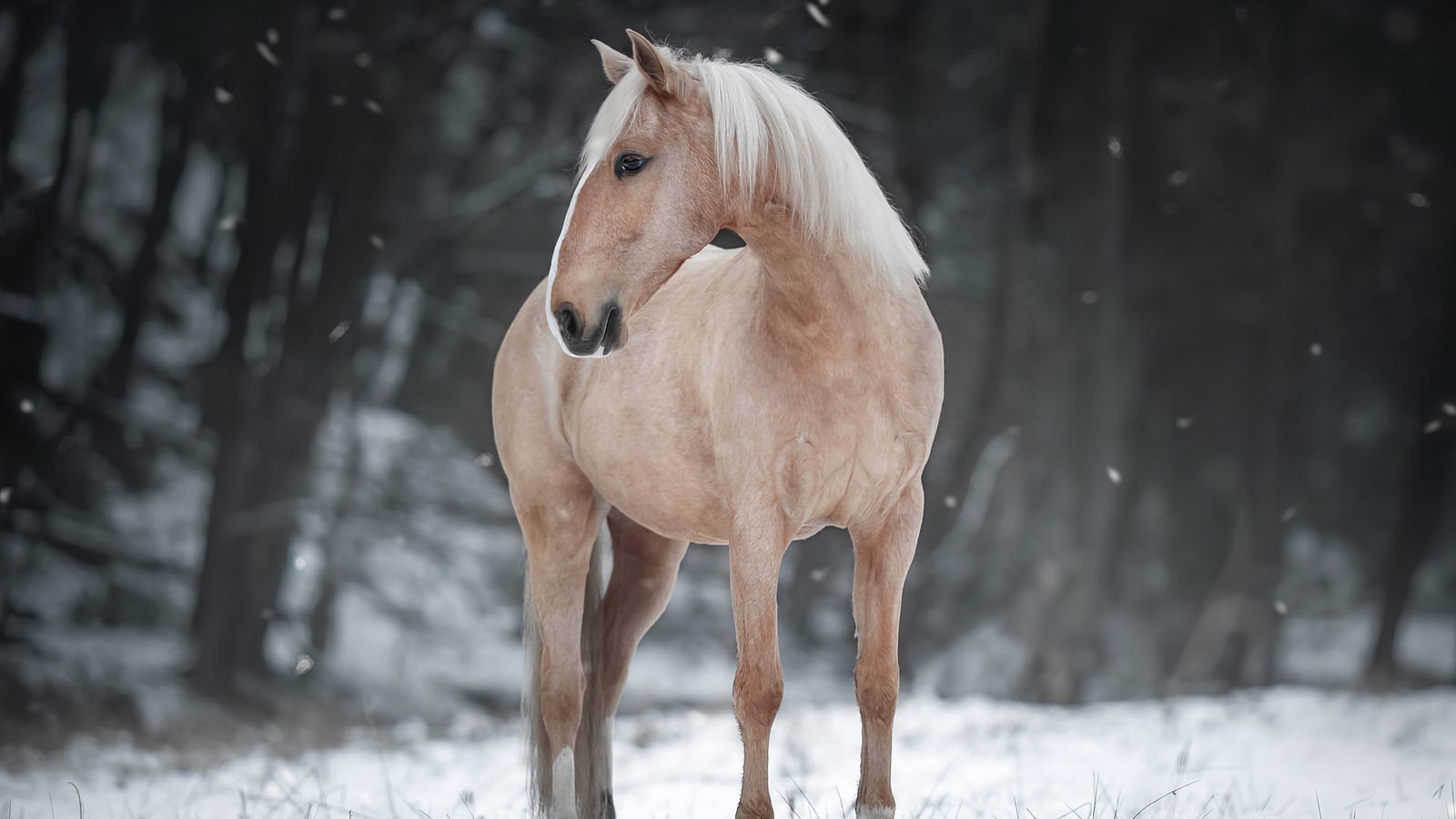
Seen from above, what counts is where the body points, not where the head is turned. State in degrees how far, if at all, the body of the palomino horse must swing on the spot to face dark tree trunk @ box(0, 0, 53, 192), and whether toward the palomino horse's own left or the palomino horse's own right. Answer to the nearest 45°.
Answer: approximately 180°

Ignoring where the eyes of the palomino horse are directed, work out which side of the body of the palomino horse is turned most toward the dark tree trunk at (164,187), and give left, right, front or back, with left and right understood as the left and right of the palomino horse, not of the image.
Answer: back

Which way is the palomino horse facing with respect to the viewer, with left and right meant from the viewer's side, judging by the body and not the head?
facing the viewer and to the right of the viewer

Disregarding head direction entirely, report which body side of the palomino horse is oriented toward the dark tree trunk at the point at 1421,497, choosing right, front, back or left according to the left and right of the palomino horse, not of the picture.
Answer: left

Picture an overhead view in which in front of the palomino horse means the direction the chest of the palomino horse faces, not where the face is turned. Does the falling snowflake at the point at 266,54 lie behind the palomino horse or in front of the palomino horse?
behind
